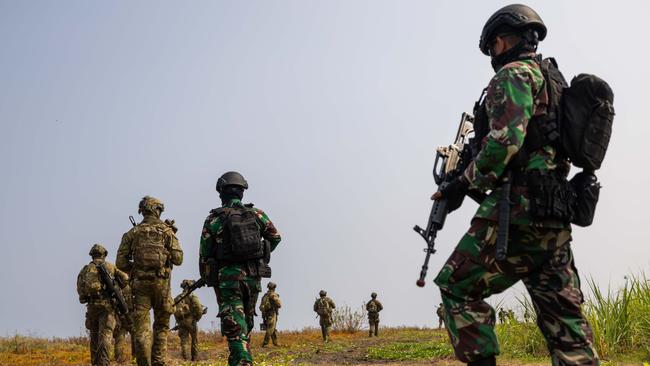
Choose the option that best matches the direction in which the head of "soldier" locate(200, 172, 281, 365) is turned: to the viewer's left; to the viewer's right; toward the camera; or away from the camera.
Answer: away from the camera

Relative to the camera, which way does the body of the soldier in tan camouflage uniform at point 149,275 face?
away from the camera

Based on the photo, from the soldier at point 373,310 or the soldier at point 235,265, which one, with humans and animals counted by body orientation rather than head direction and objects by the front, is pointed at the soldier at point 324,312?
the soldier at point 235,265

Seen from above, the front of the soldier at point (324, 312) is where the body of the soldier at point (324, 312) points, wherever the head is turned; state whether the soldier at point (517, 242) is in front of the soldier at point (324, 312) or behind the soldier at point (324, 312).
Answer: behind

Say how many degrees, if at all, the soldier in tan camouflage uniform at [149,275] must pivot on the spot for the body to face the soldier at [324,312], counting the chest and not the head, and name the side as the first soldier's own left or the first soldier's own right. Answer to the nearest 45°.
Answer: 0° — they already face them

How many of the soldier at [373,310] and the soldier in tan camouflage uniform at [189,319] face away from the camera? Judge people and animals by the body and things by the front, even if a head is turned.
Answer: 2

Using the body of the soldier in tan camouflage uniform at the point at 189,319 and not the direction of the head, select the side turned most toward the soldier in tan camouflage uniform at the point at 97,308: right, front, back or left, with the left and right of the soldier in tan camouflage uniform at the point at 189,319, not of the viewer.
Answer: back

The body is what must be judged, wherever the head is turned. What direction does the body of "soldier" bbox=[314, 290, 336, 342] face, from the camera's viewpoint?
away from the camera

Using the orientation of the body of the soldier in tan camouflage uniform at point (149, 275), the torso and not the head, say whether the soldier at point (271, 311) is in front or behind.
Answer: in front

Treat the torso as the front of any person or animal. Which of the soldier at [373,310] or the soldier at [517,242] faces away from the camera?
the soldier at [373,310]

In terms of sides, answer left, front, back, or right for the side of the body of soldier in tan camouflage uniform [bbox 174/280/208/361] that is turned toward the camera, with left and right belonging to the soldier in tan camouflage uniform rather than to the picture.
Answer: back

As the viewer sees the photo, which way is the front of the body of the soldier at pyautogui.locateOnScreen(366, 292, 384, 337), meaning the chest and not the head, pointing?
away from the camera

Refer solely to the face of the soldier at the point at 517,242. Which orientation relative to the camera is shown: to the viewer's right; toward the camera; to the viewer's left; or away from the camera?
to the viewer's left

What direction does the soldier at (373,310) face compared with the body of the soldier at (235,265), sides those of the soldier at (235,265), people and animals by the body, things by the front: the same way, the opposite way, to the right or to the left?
the same way

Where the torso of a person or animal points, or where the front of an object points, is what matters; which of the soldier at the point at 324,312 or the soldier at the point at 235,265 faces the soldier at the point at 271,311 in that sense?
the soldier at the point at 235,265

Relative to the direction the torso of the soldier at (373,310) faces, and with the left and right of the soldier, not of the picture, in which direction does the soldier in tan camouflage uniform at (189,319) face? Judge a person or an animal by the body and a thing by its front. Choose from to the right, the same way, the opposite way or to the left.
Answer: the same way

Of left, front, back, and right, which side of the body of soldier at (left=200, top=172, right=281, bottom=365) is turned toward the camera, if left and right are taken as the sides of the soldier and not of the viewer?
back
